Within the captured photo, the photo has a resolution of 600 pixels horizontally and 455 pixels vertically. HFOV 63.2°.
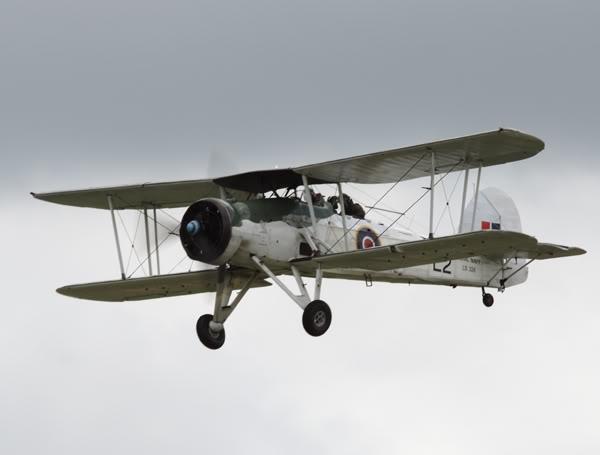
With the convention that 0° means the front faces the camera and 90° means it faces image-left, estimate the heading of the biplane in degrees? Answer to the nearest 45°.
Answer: approximately 45°
